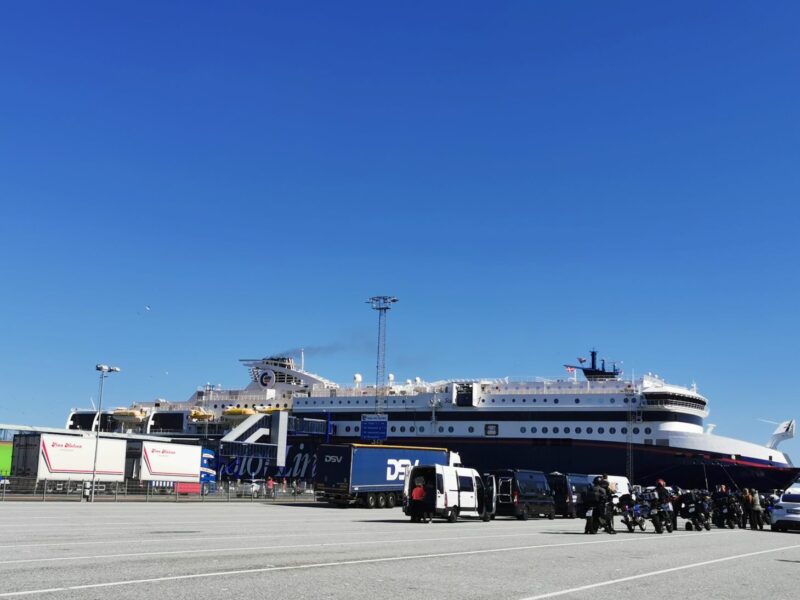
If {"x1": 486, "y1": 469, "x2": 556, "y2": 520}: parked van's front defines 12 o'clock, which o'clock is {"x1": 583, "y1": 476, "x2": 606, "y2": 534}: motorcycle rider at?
The motorcycle rider is roughly at 4 o'clock from the parked van.

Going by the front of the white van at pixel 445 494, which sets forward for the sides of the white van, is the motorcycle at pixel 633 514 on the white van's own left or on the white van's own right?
on the white van's own right

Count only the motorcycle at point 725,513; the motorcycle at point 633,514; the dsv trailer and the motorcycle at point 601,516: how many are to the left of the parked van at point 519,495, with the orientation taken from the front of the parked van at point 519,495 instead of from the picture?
1

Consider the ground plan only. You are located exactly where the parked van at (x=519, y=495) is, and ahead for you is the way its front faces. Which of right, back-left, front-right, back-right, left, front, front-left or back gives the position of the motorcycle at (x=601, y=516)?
back-right

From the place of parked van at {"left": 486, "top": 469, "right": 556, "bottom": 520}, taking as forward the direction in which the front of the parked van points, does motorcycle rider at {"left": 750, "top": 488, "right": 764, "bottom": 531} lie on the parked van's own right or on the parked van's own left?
on the parked van's own right

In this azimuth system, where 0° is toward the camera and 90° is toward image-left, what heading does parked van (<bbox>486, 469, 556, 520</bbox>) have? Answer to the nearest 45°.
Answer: approximately 225°

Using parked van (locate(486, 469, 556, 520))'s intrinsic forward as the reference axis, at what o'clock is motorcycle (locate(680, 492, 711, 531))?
The motorcycle is roughly at 3 o'clock from the parked van.

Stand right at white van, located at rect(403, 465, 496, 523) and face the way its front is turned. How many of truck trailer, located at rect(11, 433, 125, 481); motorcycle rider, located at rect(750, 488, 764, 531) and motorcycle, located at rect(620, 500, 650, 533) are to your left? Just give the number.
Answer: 1

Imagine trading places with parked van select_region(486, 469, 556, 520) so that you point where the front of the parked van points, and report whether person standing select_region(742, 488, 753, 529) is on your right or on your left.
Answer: on your right

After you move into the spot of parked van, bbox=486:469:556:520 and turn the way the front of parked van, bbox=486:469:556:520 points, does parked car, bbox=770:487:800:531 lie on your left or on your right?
on your right

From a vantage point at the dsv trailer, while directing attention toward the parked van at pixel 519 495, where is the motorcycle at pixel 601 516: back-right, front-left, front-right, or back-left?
front-right

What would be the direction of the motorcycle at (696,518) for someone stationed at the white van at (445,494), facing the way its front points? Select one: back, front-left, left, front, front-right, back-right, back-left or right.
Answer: front-right

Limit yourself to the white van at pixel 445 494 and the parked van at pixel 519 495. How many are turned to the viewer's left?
0

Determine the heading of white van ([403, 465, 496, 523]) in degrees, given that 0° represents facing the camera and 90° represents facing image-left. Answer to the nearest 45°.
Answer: approximately 225°

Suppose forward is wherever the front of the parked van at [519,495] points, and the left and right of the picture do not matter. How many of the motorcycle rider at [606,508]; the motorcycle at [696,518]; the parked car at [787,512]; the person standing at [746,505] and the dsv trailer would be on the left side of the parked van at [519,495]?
1

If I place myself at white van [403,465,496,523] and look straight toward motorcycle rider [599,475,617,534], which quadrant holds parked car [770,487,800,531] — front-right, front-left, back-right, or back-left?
front-left

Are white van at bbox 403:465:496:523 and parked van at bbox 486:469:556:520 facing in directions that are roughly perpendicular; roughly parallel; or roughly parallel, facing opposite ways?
roughly parallel

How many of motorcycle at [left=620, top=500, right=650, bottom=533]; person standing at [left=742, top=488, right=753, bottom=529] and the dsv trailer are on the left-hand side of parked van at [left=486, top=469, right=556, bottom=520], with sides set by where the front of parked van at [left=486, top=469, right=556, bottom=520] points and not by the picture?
1
